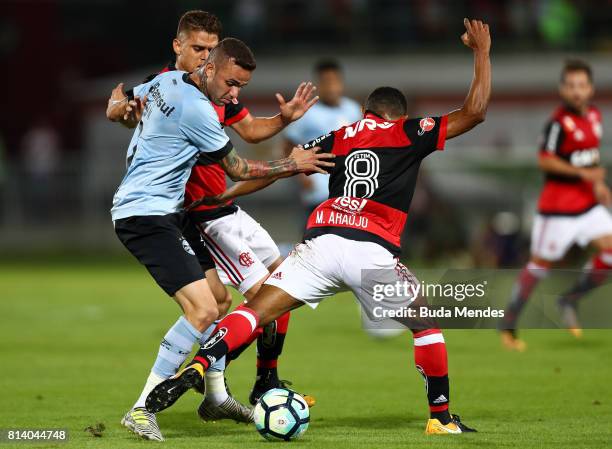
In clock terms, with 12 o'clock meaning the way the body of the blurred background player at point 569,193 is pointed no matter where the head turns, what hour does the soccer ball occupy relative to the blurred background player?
The soccer ball is roughly at 2 o'clock from the blurred background player.

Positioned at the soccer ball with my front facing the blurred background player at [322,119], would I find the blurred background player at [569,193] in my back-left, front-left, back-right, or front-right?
front-right

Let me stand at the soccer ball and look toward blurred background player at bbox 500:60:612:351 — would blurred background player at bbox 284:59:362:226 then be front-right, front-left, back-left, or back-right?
front-left

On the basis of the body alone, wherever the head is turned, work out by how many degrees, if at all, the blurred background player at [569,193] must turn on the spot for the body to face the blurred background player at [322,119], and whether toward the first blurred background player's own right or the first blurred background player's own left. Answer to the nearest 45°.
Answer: approximately 135° to the first blurred background player's own right

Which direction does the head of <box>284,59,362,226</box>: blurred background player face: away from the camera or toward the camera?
toward the camera

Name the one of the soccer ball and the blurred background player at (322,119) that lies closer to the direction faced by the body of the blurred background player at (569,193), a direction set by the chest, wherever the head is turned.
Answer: the soccer ball
